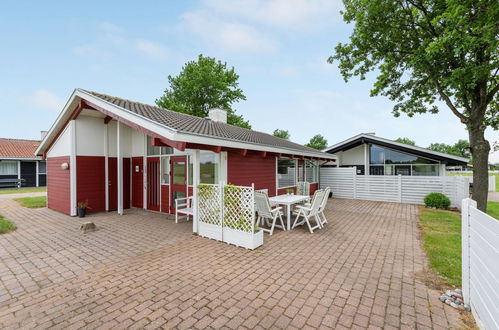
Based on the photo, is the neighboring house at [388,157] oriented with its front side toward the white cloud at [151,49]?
no

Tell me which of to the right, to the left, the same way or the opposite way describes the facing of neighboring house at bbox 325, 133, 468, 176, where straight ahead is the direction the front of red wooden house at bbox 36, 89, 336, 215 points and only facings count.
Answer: the same way

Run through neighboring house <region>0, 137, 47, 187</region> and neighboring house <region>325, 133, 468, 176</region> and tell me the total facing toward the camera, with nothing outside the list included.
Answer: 2

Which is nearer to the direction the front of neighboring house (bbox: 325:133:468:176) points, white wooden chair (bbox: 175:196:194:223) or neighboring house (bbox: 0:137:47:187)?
the white wooden chair

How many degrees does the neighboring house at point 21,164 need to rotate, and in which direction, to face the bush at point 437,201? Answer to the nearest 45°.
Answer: approximately 45° to its left

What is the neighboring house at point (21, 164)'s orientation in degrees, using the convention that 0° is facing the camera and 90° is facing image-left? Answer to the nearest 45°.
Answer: approximately 0°

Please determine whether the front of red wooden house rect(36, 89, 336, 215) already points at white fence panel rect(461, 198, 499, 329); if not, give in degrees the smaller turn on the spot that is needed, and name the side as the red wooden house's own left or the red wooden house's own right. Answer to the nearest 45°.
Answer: approximately 90° to the red wooden house's own left

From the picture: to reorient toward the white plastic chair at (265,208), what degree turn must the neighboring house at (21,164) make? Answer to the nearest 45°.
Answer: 0° — it already faces it

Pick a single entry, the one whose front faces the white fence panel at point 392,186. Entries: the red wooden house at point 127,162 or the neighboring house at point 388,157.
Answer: the neighboring house

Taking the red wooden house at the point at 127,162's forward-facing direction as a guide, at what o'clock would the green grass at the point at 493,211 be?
The green grass is roughly at 8 o'clock from the red wooden house.

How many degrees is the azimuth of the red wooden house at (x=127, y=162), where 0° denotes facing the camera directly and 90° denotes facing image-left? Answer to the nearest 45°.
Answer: approximately 45°

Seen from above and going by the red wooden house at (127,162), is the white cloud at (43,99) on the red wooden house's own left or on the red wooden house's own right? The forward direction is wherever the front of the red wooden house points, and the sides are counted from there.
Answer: on the red wooden house's own right

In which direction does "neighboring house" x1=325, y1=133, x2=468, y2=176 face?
toward the camera

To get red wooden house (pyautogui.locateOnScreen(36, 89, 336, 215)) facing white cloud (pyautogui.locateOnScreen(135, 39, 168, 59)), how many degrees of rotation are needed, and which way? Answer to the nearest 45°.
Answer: approximately 135° to its right
